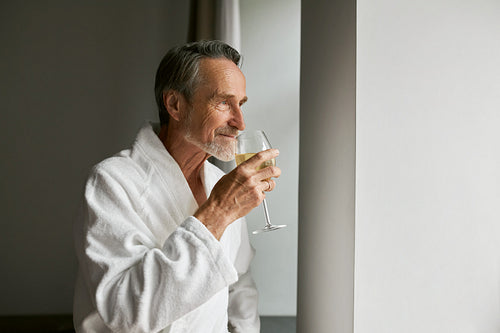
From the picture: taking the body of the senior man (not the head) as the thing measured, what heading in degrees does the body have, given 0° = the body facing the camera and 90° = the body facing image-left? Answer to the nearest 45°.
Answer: approximately 315°
